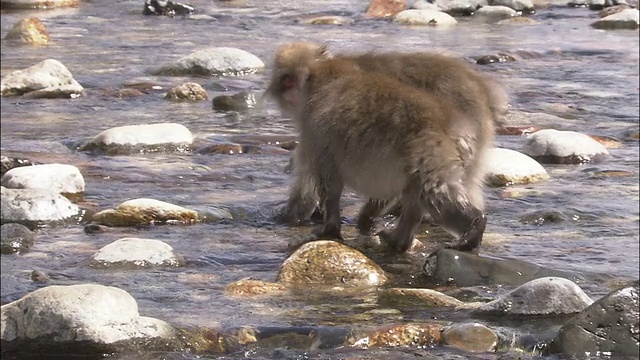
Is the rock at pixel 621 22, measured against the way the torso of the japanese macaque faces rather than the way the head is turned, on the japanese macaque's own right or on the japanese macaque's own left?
on the japanese macaque's own right

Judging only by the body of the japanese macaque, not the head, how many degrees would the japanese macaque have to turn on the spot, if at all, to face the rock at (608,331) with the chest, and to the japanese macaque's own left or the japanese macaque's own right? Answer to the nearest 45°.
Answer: approximately 135° to the japanese macaque's own left

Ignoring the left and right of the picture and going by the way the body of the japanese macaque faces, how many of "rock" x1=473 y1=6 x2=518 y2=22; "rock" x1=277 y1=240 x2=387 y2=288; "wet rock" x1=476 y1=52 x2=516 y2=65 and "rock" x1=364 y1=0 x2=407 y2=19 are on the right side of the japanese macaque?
3

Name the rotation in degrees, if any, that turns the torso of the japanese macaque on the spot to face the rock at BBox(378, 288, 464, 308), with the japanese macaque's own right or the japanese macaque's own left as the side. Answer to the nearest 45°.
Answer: approximately 90° to the japanese macaque's own left

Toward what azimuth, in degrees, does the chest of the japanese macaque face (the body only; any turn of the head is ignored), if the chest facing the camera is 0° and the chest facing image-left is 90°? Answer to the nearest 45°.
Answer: approximately 90°

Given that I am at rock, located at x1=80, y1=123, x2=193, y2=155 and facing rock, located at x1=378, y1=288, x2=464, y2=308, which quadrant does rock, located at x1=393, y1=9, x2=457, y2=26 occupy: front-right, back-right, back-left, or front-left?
back-left

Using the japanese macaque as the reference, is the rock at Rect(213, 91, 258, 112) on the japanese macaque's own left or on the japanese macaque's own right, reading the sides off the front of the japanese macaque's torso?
on the japanese macaque's own right

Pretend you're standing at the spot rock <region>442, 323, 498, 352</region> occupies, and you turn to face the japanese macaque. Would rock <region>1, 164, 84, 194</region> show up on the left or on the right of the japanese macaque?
left

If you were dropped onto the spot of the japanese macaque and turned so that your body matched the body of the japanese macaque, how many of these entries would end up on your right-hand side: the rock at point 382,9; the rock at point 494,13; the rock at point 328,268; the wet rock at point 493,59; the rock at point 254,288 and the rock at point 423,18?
4
